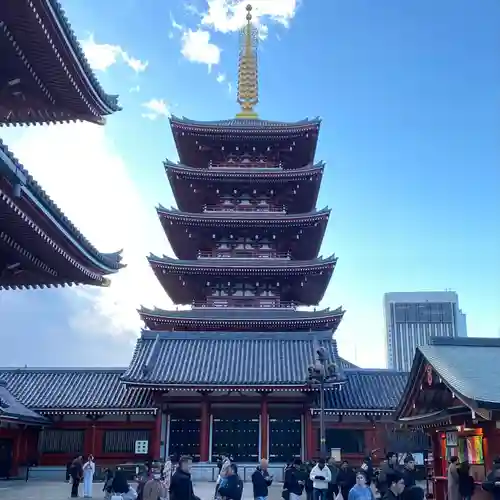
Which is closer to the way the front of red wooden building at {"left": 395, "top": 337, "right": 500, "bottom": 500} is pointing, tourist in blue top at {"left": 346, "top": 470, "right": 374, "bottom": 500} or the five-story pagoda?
the tourist in blue top

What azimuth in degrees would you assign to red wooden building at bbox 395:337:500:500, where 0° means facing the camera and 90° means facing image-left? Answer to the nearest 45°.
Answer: approximately 45°

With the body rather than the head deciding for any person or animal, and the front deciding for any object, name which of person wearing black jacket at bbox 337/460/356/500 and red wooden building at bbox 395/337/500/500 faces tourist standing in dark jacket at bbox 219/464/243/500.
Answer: the red wooden building

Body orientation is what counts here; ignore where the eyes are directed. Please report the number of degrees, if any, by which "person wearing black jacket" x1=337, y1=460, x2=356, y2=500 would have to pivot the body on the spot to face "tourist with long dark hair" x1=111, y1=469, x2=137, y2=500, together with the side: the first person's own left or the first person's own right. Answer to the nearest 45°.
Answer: approximately 135° to the first person's own left

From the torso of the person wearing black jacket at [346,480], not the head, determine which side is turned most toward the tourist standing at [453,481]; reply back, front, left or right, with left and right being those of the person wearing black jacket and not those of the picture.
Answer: left

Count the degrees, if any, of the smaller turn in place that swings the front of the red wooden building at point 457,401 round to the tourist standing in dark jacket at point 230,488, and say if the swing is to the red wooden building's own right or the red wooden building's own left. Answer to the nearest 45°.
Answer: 0° — it already faces them

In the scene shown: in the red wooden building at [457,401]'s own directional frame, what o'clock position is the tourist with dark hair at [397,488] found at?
The tourist with dark hair is roughly at 11 o'clock from the red wooden building.

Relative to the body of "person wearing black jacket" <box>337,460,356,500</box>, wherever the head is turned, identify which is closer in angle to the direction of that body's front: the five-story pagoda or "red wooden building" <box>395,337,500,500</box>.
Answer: the five-story pagoda

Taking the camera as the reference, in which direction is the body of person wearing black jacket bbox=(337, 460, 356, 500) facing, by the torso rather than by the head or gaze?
toward the camera

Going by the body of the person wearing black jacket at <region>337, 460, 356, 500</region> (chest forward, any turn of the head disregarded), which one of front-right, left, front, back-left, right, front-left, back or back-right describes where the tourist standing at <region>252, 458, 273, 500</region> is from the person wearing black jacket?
right
